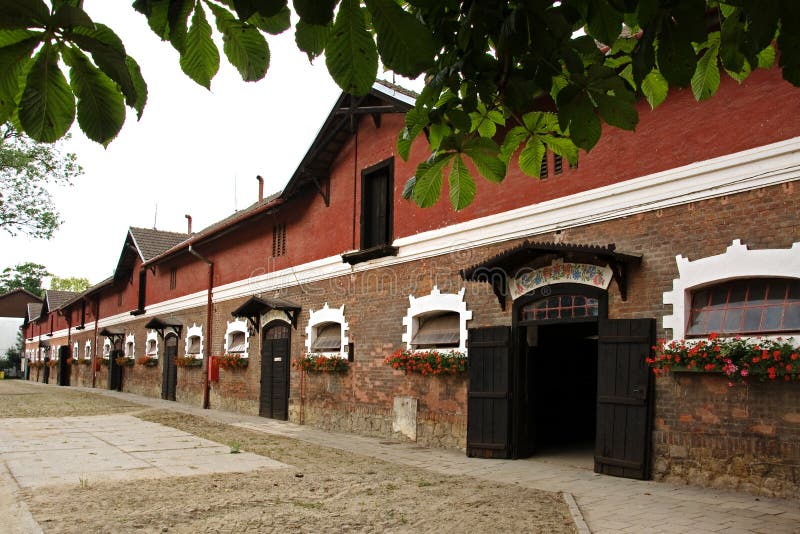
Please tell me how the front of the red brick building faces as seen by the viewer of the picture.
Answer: facing the viewer and to the left of the viewer
